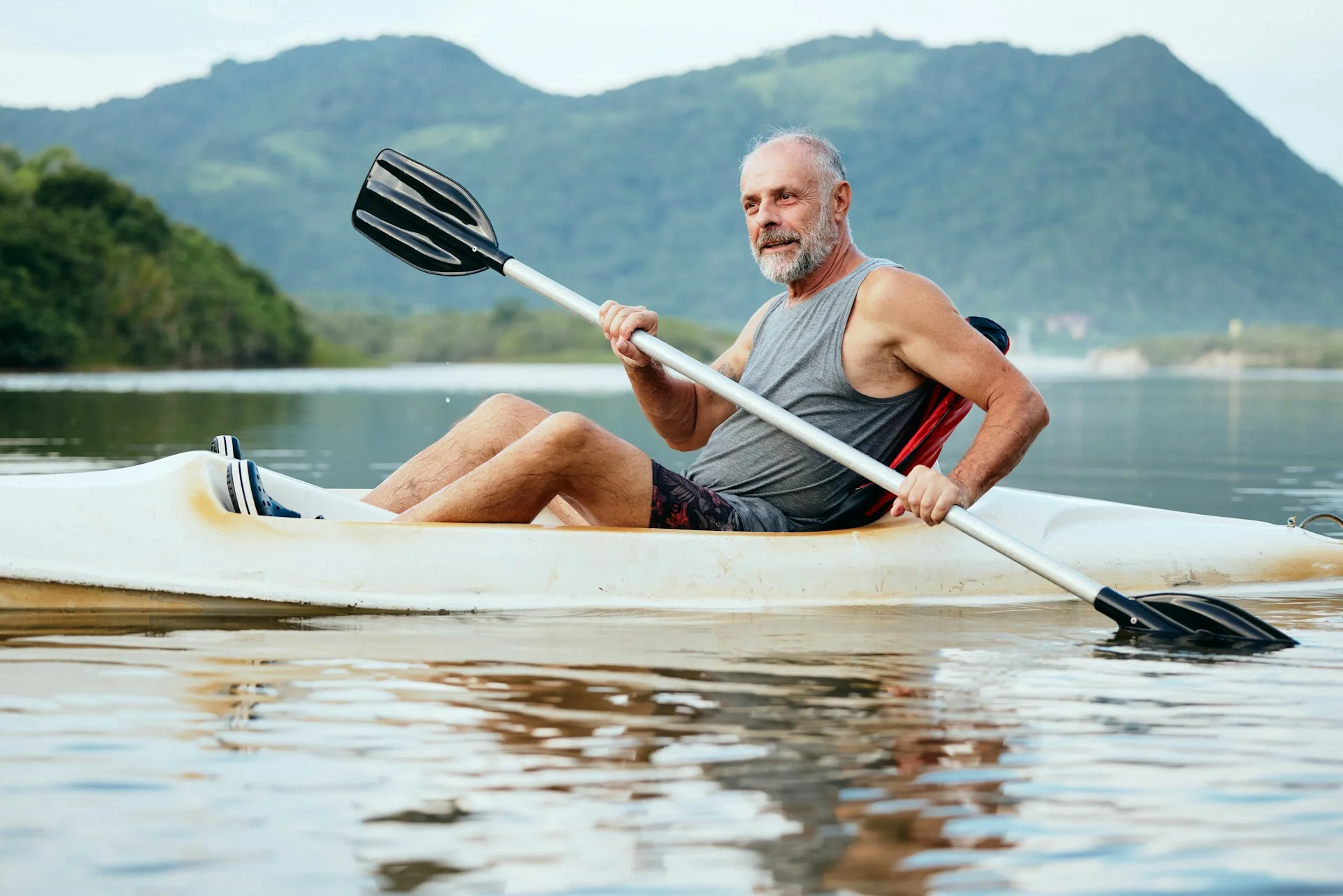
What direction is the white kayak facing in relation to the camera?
to the viewer's left
